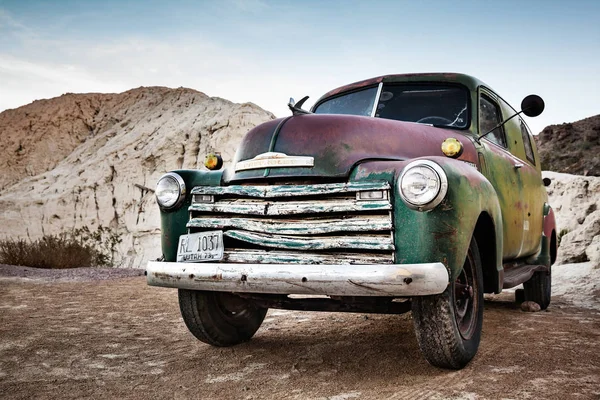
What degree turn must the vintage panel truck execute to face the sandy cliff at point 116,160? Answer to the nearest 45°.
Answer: approximately 90° to its right

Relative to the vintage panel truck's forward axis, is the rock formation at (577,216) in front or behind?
behind

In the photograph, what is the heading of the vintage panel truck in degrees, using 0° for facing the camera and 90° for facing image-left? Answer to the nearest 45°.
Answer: approximately 45°

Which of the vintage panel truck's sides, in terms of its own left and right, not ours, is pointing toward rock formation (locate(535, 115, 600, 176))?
back
